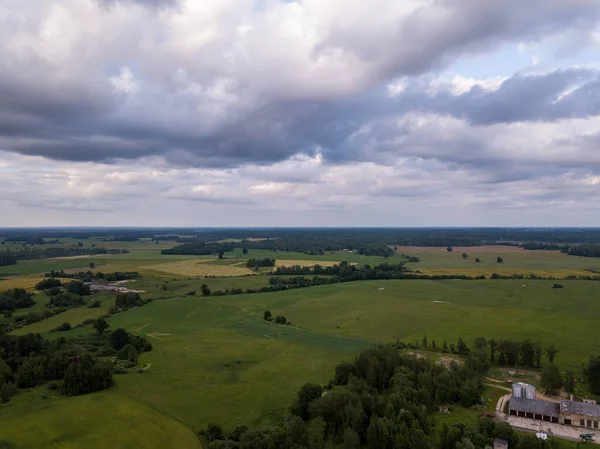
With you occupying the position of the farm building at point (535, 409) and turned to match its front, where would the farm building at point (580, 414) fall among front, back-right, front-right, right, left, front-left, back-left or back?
left

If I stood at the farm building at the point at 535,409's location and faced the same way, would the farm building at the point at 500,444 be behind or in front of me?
in front

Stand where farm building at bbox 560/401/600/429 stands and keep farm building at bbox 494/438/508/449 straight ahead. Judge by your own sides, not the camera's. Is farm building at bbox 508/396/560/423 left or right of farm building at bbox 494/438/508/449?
right

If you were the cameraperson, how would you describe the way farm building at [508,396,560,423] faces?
facing the viewer
